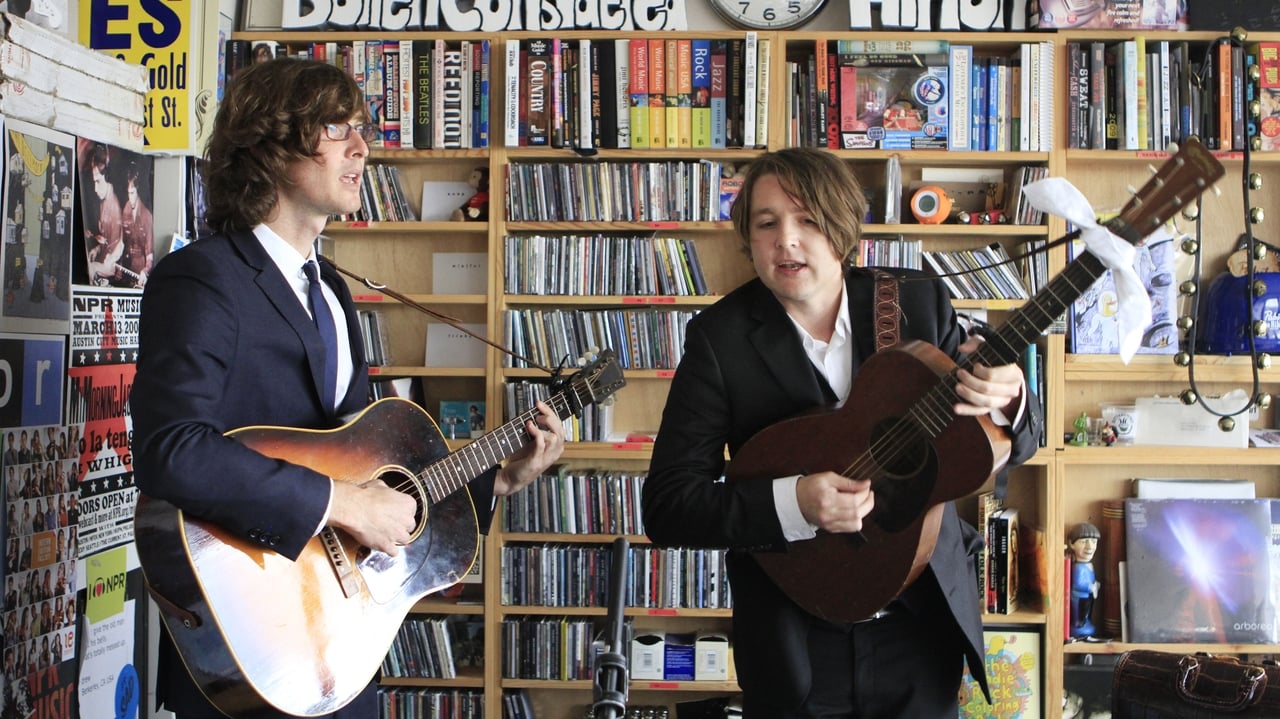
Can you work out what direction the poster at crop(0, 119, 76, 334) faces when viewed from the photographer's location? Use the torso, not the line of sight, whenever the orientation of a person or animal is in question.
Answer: facing the viewer and to the right of the viewer

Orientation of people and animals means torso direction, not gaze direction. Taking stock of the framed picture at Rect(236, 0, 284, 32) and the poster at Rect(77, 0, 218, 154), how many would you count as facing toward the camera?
2

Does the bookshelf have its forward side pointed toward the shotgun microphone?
yes

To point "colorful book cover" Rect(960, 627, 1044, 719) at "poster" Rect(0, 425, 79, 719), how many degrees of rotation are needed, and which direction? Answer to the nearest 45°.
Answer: approximately 45° to its right

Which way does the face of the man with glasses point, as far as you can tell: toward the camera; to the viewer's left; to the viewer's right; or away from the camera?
to the viewer's right

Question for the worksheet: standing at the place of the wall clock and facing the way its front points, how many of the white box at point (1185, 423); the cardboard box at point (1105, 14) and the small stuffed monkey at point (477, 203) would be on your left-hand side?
2

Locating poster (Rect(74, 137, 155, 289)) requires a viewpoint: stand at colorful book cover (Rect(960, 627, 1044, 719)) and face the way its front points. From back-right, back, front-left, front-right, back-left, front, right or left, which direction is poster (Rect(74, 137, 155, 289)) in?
front-right

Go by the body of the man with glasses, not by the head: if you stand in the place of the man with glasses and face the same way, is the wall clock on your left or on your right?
on your left

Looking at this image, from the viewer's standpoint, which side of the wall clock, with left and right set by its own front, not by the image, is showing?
front

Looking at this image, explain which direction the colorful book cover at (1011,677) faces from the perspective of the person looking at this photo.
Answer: facing the viewer
